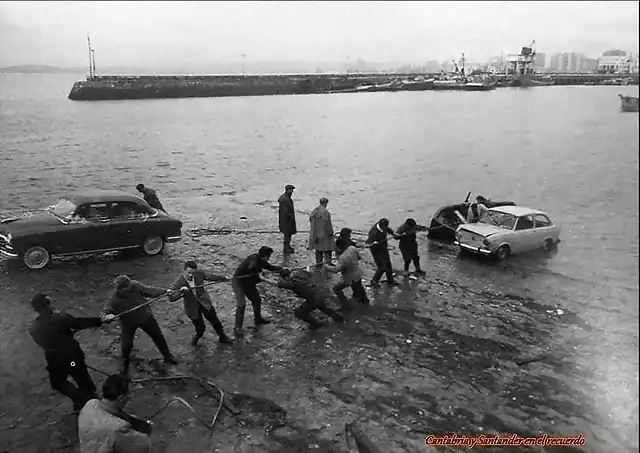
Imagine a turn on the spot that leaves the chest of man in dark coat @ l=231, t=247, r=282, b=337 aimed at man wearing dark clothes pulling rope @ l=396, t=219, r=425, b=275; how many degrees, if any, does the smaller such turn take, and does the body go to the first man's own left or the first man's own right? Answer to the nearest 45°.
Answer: approximately 45° to the first man's own left

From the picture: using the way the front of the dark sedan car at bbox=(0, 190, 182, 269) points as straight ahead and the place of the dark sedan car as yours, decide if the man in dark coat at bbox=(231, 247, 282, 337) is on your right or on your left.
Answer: on your left

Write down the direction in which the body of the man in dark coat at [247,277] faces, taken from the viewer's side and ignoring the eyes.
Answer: to the viewer's right

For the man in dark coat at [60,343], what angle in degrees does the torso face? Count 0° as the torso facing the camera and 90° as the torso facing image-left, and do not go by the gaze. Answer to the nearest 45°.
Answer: approximately 225°

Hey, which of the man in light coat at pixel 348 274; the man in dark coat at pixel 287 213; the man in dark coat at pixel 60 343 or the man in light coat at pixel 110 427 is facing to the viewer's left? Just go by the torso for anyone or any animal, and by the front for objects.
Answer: the man in light coat at pixel 348 274

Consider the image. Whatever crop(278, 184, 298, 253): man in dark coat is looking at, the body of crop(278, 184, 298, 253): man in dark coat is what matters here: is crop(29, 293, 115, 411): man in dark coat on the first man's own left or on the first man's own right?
on the first man's own right

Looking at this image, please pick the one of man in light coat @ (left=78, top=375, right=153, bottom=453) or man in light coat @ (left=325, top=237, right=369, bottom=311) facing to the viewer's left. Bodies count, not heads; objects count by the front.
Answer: man in light coat @ (left=325, top=237, right=369, bottom=311)
